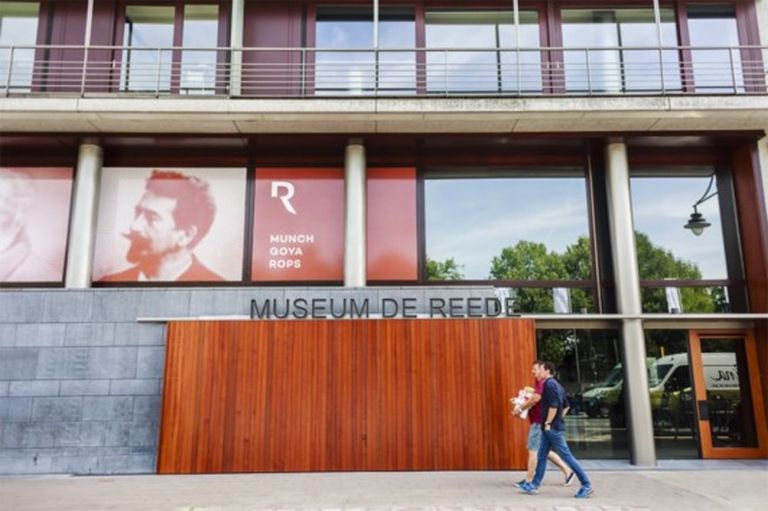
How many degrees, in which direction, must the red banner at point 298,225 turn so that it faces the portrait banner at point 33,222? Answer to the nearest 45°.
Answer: approximately 90° to its right

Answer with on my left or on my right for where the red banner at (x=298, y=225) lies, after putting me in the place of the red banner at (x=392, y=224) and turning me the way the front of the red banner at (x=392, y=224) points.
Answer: on my right

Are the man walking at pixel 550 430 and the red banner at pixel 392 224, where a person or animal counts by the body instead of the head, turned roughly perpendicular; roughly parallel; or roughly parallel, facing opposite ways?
roughly perpendicular

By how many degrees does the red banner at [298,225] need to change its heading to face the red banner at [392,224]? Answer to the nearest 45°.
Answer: approximately 90° to its left

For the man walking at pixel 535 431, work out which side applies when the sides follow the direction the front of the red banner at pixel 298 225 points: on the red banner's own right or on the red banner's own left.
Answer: on the red banner's own left

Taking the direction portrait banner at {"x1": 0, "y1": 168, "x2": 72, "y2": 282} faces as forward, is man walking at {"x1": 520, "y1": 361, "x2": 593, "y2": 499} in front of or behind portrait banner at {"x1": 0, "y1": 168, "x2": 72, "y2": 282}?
in front

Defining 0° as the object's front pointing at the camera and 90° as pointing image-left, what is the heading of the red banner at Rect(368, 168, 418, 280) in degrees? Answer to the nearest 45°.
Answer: approximately 0°

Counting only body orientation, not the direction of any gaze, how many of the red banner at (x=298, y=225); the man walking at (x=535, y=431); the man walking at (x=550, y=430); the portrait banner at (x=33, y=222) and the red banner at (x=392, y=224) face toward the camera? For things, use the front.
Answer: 3

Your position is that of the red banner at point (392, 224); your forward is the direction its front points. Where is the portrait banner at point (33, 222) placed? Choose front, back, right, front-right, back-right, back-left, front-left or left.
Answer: right
